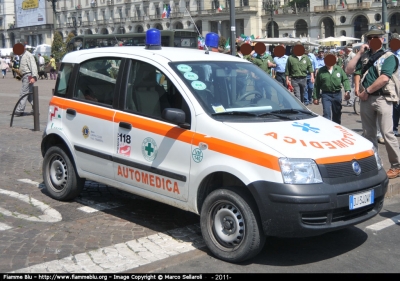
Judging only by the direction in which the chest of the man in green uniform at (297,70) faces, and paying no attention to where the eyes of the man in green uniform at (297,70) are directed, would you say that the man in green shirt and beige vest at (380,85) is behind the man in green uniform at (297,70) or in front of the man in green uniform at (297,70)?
in front

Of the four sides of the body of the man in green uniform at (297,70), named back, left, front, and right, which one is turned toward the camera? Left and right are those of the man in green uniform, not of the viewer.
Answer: front

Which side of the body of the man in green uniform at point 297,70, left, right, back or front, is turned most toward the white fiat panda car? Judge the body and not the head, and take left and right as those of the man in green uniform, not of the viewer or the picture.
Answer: front

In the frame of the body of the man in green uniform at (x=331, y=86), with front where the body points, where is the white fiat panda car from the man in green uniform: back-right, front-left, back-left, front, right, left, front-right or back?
front

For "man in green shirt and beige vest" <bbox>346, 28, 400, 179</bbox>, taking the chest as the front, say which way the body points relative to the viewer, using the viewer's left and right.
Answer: facing the viewer and to the left of the viewer

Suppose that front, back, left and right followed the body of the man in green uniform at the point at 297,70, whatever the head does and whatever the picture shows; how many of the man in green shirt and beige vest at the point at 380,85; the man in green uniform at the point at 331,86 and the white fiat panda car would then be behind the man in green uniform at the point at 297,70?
0

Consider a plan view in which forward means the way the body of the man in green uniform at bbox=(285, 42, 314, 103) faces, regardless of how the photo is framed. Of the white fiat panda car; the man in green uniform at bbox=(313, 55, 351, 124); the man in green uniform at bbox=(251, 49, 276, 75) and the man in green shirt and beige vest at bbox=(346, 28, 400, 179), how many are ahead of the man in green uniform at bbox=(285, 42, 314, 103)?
3

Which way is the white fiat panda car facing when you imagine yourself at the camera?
facing the viewer and to the right of the viewer

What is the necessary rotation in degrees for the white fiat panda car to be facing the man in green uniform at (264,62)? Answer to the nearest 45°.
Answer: approximately 135° to its left

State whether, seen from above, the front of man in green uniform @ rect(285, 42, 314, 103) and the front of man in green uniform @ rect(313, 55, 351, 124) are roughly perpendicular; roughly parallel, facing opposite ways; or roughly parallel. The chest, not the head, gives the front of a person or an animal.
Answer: roughly parallel

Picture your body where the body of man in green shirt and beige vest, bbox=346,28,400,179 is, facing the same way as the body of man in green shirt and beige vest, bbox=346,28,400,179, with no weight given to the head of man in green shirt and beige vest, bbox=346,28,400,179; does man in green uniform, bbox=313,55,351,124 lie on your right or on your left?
on your right

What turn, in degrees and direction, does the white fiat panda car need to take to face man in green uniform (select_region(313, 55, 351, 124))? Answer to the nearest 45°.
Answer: approximately 135° to its left

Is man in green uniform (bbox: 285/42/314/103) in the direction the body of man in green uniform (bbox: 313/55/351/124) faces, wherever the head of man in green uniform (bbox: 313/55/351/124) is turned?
no

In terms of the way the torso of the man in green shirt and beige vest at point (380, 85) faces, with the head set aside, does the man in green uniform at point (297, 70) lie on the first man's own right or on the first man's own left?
on the first man's own right
